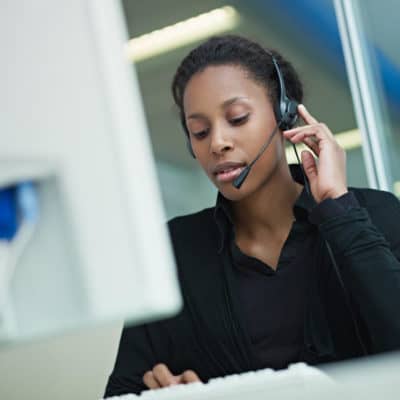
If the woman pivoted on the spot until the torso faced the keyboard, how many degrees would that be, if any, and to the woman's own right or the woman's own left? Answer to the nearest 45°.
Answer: approximately 45° to the woman's own left

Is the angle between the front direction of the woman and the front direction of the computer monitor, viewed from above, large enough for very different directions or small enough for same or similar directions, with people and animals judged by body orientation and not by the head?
very different directions

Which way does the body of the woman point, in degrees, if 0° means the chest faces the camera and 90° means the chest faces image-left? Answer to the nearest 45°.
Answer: approximately 45°

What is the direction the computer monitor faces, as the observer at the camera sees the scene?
facing away from the viewer and to the right of the viewer

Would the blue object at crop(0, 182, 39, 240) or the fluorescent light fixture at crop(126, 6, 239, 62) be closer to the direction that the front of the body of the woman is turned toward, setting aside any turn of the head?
the blue object
